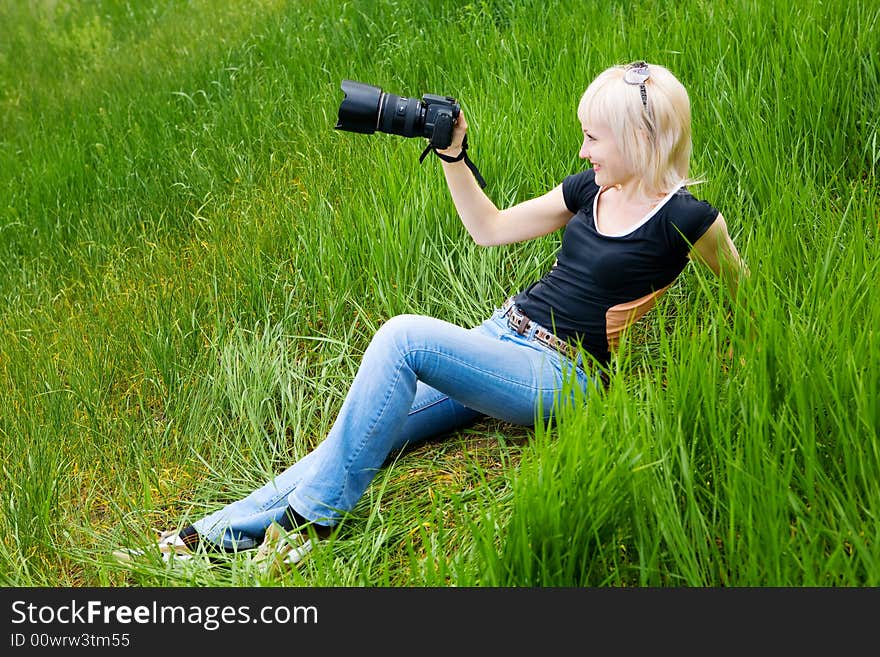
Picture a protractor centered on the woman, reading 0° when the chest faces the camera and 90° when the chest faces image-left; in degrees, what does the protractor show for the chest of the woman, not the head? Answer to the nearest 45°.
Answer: approximately 45°
